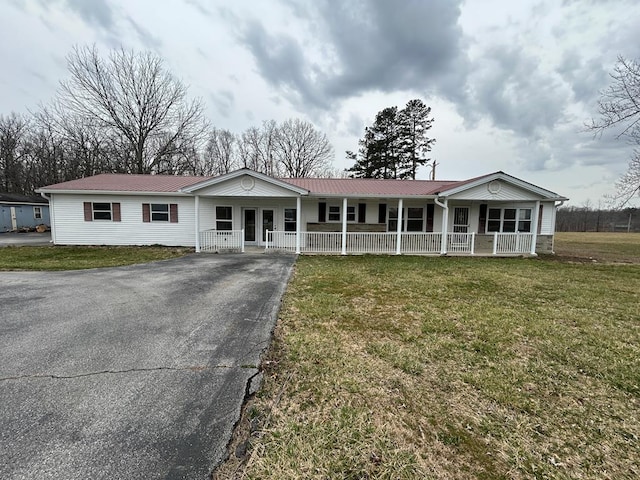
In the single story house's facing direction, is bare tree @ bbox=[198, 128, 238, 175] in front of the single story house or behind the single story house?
behind

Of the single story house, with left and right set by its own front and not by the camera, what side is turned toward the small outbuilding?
right

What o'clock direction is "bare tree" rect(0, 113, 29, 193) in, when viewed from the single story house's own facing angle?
The bare tree is roughly at 4 o'clock from the single story house.

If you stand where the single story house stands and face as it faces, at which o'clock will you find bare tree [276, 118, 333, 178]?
The bare tree is roughly at 6 o'clock from the single story house.

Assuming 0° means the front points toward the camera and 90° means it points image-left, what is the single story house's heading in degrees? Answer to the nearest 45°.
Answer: approximately 0°

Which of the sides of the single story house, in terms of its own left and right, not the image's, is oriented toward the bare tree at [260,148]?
back

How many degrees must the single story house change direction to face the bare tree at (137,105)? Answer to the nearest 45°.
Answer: approximately 135° to its right
